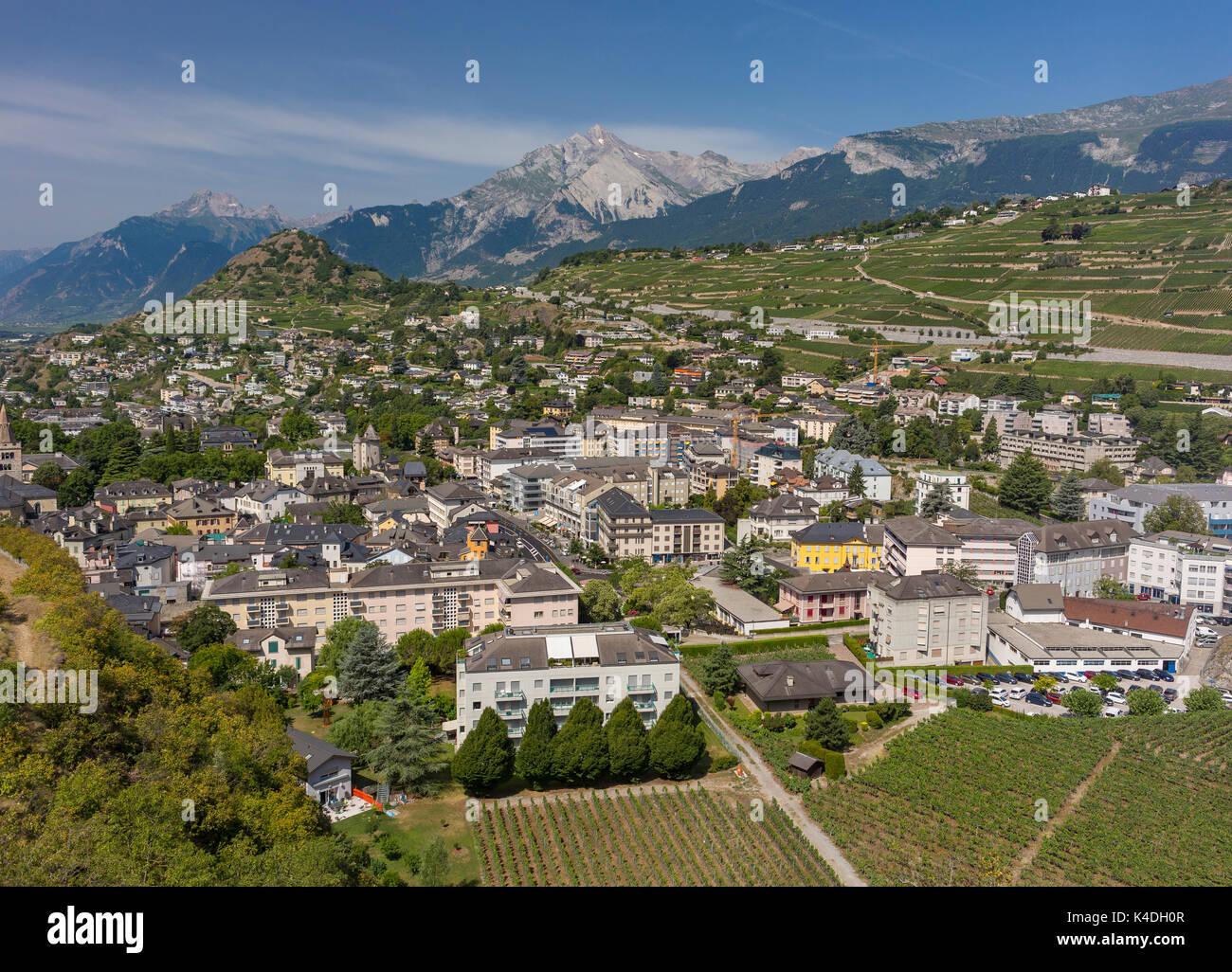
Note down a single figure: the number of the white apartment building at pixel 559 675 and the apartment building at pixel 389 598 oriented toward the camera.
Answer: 2

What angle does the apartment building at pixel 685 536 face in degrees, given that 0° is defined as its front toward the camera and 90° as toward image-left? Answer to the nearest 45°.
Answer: approximately 0°

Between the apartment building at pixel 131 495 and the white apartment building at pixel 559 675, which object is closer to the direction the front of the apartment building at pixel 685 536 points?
the white apartment building

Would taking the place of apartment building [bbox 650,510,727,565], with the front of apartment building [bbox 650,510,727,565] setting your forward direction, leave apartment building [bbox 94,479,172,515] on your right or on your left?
on your right

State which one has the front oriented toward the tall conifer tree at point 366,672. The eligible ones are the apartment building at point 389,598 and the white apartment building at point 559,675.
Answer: the apartment building

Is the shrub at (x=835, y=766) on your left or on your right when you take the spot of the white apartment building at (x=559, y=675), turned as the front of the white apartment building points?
on your left
